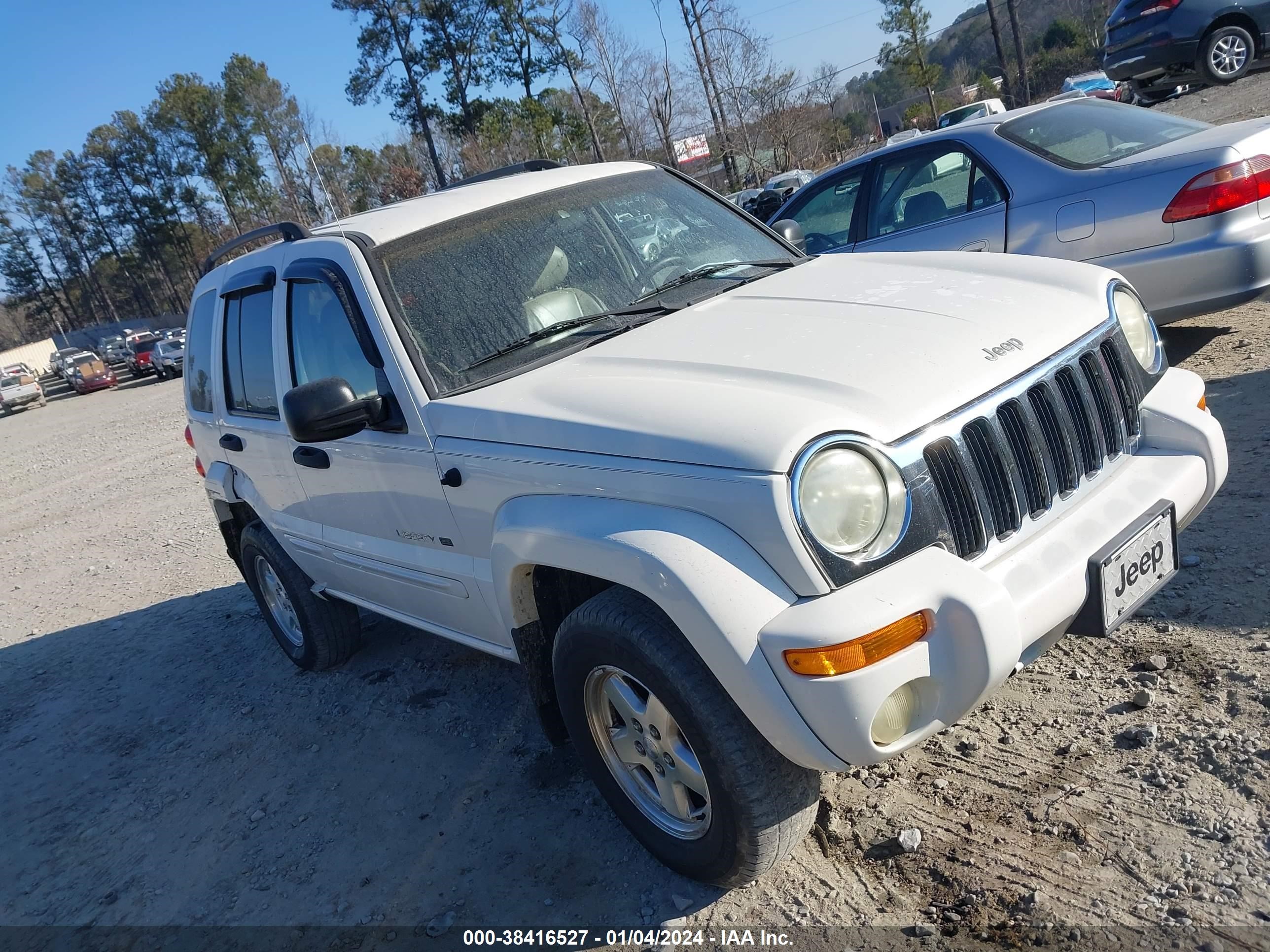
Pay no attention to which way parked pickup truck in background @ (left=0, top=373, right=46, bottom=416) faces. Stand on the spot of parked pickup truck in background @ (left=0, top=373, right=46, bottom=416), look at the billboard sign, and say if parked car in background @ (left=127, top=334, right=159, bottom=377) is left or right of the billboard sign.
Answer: left

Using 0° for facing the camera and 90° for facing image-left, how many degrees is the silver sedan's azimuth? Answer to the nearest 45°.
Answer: approximately 135°

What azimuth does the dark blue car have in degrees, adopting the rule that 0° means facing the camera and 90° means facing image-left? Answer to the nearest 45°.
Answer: approximately 225°

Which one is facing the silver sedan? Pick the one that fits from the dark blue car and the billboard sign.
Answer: the billboard sign

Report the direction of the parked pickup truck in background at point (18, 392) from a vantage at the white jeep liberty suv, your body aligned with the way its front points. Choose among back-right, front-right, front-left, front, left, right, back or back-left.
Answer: back

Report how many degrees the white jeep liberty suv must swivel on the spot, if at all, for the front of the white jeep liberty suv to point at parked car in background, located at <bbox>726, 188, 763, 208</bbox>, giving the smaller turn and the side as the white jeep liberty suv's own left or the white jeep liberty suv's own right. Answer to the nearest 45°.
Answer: approximately 135° to the white jeep liberty suv's own left

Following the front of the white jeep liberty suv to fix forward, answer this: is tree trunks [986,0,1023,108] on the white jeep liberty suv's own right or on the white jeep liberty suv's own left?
on the white jeep liberty suv's own left

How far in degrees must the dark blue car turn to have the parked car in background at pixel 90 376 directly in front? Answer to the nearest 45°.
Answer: approximately 135° to its left

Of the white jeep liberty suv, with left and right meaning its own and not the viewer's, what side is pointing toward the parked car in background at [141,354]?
back

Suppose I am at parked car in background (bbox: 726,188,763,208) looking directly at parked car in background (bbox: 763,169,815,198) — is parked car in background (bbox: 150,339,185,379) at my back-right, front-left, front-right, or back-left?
back-left

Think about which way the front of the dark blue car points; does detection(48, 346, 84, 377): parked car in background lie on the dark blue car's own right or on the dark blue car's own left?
on the dark blue car's own left

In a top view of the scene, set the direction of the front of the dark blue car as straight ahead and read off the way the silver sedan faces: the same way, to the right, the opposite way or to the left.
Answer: to the left

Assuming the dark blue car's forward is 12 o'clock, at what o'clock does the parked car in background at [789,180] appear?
The parked car in background is roughly at 9 o'clock from the dark blue car.

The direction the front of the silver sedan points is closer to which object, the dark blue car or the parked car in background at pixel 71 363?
the parked car in background

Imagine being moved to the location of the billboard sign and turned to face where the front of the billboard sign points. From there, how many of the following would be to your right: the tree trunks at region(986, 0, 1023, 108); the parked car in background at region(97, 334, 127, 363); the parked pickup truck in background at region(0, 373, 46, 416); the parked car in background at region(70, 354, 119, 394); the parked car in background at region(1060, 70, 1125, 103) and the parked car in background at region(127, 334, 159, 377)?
4

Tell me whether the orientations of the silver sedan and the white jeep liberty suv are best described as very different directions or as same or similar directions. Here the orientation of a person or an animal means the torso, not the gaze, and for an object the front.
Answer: very different directions
